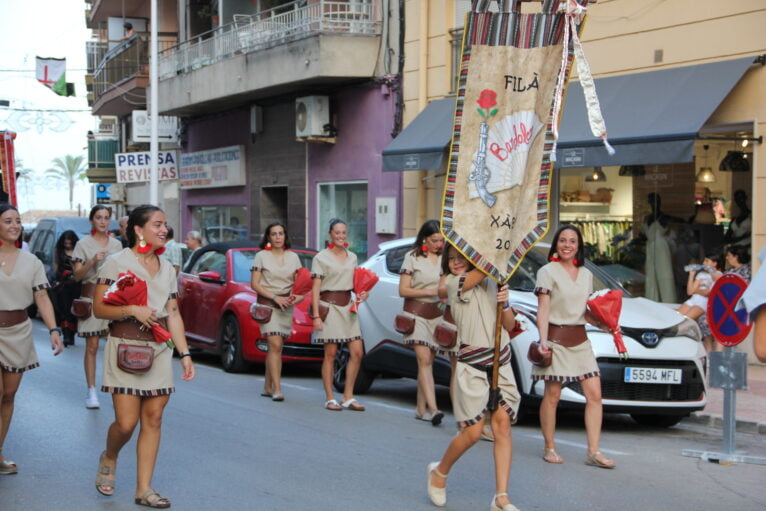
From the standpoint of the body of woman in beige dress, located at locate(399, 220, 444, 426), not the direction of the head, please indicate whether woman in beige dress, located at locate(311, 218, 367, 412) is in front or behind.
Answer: behind

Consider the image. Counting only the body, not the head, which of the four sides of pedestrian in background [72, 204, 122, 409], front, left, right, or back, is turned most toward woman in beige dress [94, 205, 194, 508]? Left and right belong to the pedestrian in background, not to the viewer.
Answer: front

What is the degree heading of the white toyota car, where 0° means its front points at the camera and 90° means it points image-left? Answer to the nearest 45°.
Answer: approximately 315°

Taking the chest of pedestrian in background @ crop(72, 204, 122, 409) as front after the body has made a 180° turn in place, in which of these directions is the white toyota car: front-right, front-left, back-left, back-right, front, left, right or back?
back-right

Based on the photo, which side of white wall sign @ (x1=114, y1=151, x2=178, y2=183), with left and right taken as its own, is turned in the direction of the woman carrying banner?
front

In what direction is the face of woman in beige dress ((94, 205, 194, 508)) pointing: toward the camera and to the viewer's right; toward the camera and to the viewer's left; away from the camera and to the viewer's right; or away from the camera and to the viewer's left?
toward the camera and to the viewer's right

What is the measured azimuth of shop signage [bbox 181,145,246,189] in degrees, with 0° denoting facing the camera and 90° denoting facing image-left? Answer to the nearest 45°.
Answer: approximately 45°

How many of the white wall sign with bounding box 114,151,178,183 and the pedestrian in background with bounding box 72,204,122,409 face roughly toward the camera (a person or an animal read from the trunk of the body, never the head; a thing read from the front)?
2

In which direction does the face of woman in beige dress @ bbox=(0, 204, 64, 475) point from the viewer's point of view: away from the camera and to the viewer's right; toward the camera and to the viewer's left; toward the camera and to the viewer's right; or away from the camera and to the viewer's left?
toward the camera and to the viewer's right

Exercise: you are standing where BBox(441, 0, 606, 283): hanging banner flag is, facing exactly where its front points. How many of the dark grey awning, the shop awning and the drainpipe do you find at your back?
3

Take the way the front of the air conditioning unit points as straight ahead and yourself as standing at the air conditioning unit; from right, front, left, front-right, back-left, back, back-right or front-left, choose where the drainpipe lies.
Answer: left
